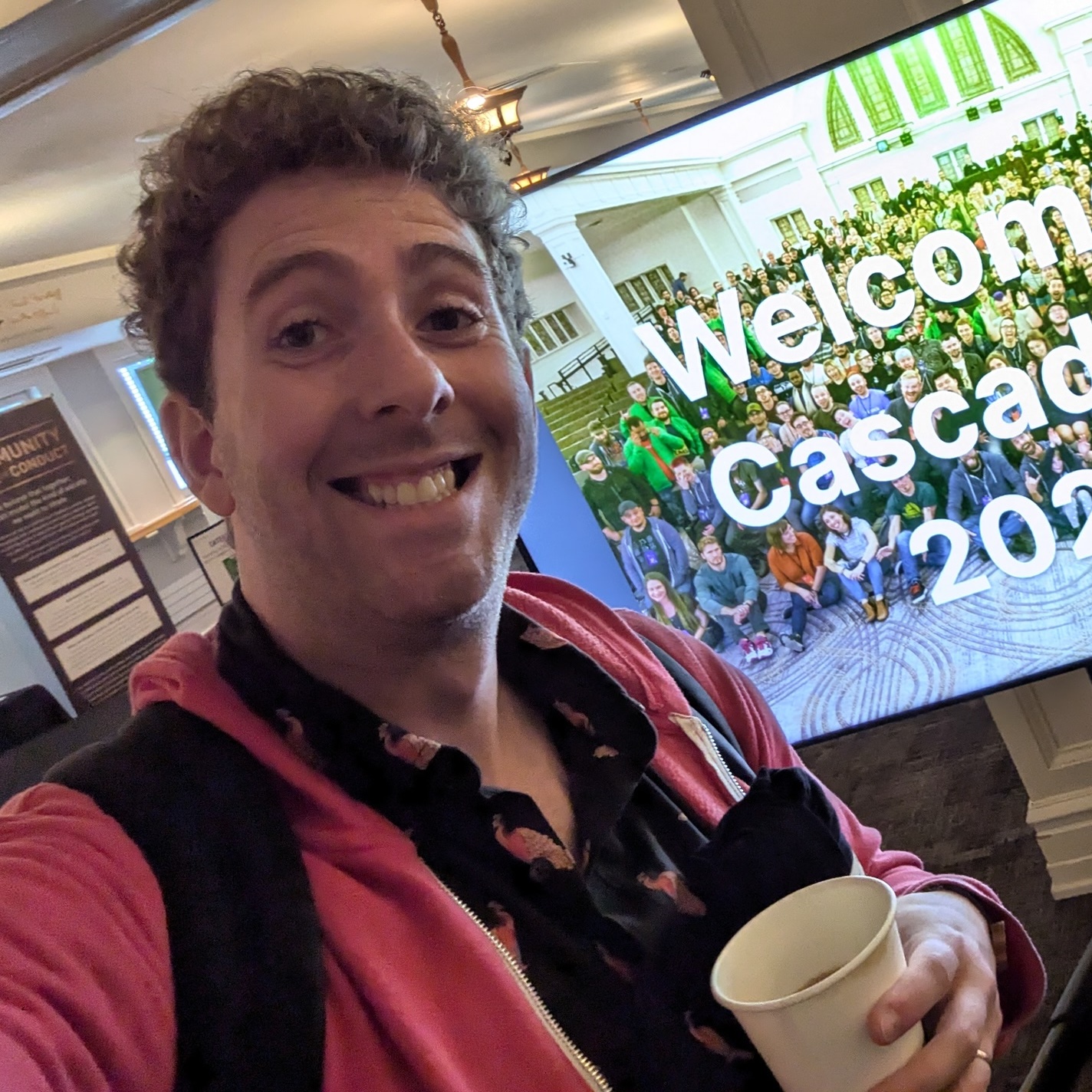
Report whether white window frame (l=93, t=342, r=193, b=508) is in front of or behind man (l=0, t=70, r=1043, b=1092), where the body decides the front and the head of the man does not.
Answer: behind

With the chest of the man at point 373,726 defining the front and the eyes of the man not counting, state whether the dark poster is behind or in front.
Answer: behind

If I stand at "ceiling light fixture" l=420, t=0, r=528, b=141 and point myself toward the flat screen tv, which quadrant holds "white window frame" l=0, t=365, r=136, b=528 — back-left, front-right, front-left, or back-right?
back-right

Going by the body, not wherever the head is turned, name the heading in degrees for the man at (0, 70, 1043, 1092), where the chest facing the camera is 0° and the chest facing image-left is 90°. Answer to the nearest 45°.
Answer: approximately 315°

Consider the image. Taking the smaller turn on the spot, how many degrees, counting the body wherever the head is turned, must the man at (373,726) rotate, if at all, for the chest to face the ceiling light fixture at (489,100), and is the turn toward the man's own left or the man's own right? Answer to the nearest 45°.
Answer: approximately 135° to the man's own left
